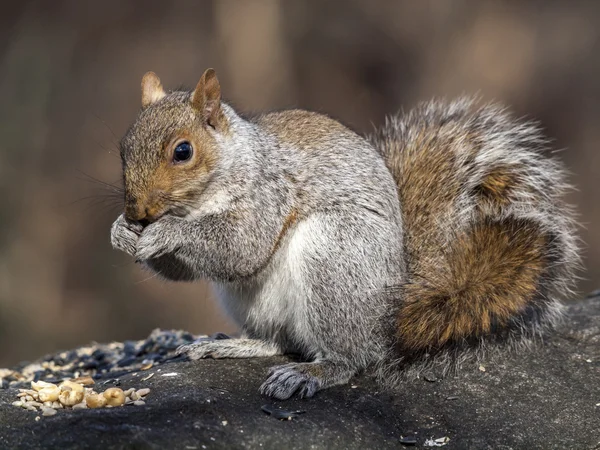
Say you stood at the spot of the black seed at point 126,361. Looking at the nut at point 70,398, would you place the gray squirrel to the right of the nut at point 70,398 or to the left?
left

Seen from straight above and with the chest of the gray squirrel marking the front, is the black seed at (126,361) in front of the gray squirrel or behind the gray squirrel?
in front

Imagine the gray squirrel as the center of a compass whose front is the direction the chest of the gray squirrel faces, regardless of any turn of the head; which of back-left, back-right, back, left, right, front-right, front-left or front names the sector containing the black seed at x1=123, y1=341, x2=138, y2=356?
front-right

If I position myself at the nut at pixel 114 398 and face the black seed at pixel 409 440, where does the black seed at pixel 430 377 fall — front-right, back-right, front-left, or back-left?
front-left

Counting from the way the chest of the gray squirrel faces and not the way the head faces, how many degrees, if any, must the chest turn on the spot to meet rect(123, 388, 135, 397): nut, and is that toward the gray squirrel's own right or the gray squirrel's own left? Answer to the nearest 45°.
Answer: approximately 45° to the gray squirrel's own left

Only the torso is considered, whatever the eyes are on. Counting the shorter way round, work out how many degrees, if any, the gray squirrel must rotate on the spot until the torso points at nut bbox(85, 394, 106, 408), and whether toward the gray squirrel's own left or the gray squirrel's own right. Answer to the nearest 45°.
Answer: approximately 45° to the gray squirrel's own left

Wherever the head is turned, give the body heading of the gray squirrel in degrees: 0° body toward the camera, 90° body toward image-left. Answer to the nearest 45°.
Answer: approximately 90°

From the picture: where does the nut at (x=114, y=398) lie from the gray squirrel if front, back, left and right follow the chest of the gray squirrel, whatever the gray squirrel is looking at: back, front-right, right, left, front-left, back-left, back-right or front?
front-left

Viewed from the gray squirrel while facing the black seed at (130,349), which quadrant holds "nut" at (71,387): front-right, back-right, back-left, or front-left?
front-left
